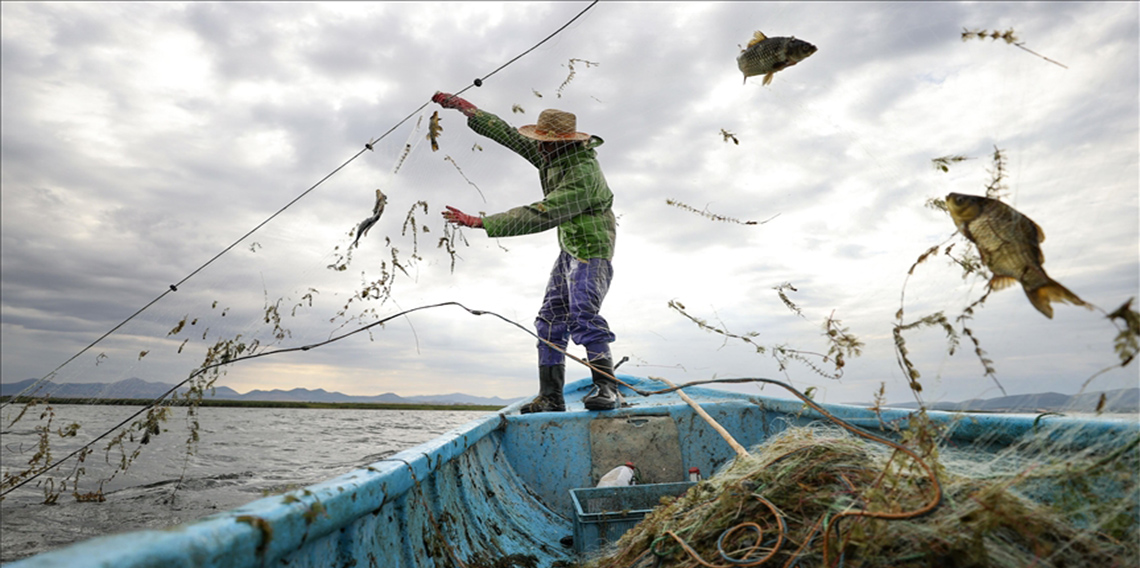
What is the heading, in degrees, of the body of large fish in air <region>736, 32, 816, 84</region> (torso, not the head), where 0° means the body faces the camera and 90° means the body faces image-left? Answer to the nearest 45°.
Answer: approximately 270°
